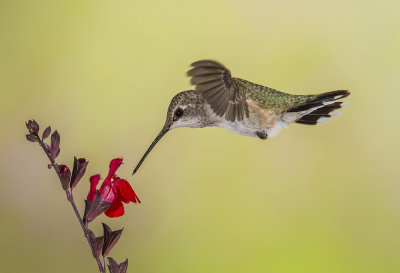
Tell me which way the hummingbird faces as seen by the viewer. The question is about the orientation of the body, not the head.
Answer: to the viewer's left
